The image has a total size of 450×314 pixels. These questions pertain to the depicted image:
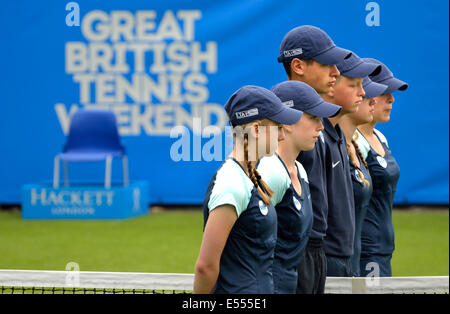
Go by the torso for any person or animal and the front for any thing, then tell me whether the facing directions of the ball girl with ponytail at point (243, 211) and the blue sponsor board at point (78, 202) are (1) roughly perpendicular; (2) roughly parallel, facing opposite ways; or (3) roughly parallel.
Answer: roughly perpendicular

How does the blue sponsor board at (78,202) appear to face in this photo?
toward the camera

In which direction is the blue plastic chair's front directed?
toward the camera

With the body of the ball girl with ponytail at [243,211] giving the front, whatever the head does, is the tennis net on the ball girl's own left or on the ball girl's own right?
on the ball girl's own left

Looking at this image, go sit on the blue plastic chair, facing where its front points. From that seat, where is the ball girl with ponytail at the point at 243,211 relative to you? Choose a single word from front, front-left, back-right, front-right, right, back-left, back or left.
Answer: front

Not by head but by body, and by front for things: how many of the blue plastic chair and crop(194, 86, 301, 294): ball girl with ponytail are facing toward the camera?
1

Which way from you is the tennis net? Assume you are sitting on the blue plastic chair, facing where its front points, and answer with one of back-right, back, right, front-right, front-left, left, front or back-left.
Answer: front

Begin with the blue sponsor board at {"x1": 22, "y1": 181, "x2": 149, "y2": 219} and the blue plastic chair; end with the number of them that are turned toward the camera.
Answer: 2

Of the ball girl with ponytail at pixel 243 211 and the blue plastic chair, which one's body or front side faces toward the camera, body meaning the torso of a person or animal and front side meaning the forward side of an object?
the blue plastic chair
